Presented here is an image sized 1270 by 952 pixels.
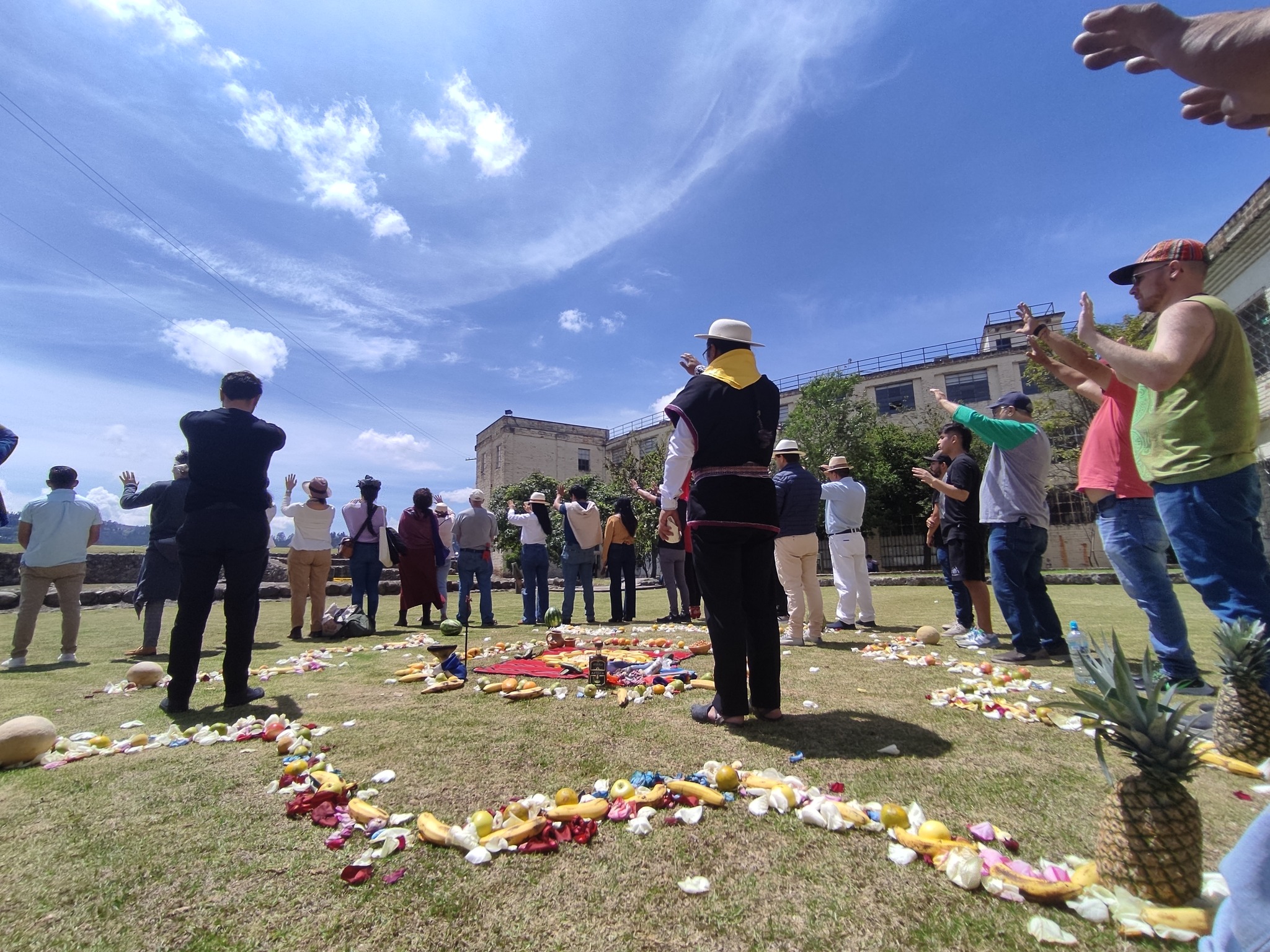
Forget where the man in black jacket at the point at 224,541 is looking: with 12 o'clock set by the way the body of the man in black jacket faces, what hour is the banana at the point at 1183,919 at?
The banana is roughly at 5 o'clock from the man in black jacket.

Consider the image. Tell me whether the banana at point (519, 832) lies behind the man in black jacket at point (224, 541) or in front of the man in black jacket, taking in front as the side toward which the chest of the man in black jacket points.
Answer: behind

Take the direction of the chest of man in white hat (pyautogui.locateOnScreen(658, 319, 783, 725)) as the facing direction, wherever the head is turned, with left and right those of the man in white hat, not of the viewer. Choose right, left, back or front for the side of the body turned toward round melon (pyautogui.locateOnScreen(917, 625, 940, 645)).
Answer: right

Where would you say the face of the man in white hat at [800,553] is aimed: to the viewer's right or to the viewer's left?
to the viewer's left

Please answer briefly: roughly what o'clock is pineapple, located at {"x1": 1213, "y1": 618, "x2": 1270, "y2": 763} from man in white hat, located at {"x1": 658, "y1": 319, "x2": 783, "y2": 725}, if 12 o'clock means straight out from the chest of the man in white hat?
The pineapple is roughly at 5 o'clock from the man in white hat.

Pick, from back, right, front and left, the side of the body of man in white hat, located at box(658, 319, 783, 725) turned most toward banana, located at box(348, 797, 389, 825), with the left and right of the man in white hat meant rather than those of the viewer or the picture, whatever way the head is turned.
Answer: left

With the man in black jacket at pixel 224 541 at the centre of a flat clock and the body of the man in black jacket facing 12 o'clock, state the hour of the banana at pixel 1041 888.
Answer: The banana is roughly at 5 o'clock from the man in black jacket.

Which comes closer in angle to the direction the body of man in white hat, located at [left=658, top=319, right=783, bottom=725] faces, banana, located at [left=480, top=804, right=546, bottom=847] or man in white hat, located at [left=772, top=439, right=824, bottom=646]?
the man in white hat

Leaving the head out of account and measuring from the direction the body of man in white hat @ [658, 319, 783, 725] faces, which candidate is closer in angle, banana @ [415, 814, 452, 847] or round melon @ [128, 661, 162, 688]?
the round melon

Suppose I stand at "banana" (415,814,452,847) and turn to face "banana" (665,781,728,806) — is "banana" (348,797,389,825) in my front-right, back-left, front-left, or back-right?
back-left

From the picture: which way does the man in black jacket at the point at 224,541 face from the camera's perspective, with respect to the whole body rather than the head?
away from the camera

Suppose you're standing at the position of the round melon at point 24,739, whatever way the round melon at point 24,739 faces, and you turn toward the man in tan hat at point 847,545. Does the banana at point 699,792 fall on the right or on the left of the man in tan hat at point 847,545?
right

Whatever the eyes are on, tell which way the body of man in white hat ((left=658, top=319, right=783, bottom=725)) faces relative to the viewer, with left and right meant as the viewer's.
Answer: facing away from the viewer and to the left of the viewer

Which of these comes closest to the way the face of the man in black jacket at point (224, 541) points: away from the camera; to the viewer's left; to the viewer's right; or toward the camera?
away from the camera

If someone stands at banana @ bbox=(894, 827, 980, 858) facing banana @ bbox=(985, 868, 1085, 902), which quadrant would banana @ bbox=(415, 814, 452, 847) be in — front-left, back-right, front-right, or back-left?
back-right
